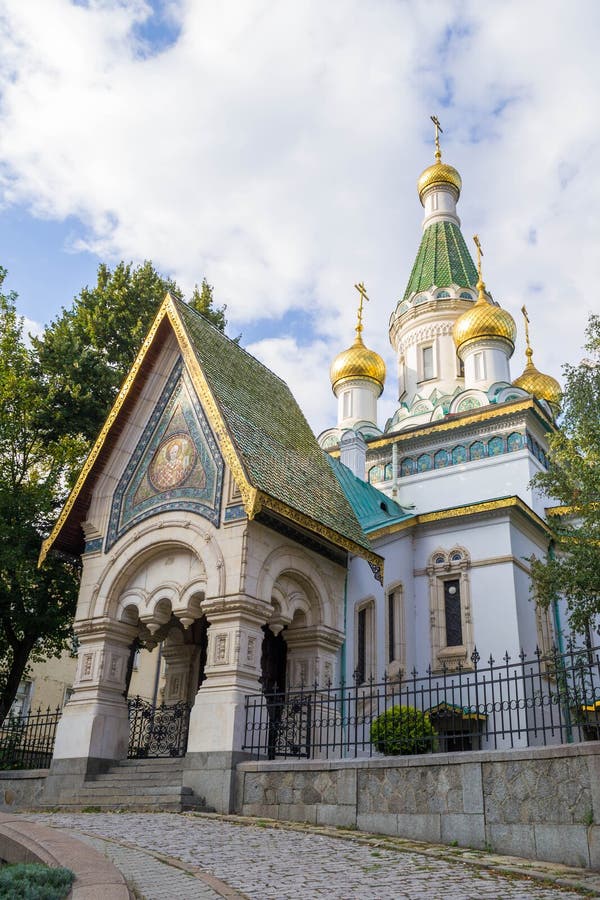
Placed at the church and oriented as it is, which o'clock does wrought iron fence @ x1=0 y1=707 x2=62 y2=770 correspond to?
The wrought iron fence is roughly at 2 o'clock from the church.

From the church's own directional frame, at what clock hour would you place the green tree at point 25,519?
The green tree is roughly at 2 o'clock from the church.

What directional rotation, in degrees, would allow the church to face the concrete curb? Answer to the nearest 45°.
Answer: approximately 45° to its left

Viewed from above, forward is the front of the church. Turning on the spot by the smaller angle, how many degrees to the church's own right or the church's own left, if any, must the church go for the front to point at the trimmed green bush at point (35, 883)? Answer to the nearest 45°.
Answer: approximately 45° to the church's own left

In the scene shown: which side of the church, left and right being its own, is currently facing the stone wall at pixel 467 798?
left

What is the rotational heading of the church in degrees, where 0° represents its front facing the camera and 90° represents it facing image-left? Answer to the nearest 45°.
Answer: approximately 45°

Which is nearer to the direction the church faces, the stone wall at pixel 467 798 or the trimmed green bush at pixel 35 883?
the trimmed green bush
